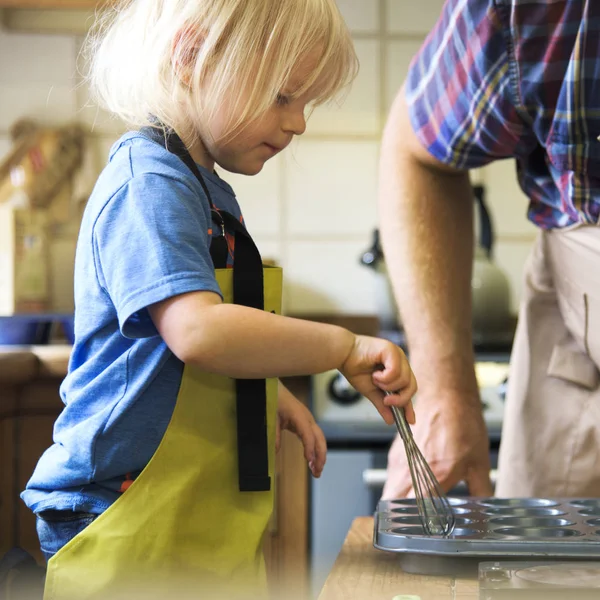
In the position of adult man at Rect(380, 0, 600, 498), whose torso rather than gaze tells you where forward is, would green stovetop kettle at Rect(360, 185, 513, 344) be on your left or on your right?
on your right

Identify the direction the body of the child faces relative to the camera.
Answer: to the viewer's right

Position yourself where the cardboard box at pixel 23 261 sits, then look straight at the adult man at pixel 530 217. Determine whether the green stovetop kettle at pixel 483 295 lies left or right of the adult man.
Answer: left

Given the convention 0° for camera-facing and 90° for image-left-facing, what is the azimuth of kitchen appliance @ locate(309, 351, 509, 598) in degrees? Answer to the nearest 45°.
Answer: approximately 0°

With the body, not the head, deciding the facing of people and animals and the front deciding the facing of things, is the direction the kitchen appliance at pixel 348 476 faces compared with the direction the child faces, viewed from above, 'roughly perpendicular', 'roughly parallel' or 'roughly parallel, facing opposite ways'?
roughly perpendicular

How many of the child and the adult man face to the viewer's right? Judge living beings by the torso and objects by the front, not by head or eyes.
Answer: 1

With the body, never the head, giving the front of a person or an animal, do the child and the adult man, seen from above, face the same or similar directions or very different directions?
very different directions
